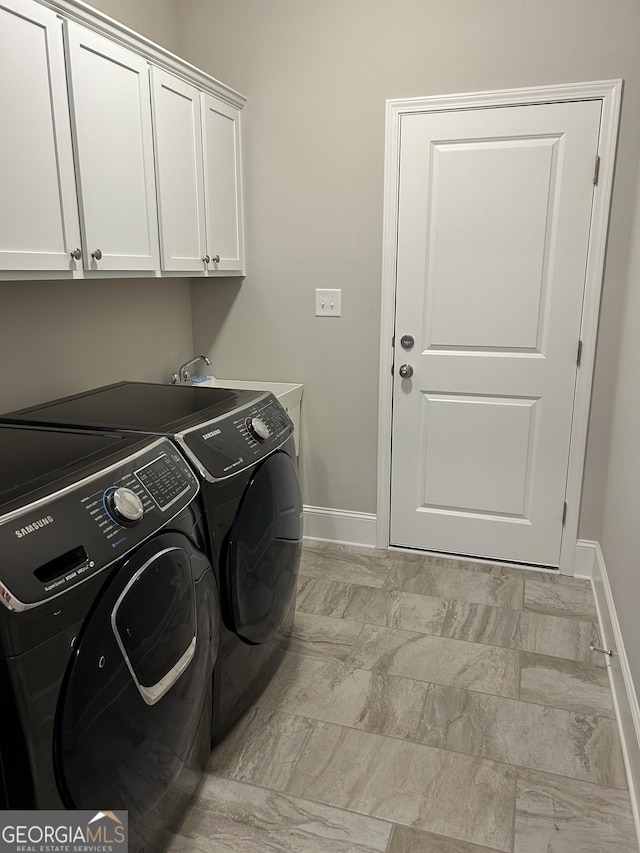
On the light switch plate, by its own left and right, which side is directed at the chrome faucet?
right

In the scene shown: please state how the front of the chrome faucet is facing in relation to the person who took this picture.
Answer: facing the viewer and to the right of the viewer

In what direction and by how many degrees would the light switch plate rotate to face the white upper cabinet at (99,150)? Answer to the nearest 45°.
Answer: approximately 45° to its right

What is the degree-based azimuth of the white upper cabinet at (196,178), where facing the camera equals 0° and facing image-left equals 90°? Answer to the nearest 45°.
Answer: approximately 315°

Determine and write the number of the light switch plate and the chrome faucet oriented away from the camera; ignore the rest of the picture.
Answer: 0

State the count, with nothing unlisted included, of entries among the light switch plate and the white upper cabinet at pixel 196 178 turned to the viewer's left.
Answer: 0

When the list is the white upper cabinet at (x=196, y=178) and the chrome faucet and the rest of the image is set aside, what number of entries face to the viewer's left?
0

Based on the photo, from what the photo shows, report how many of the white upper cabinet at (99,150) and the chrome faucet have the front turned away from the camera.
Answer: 0

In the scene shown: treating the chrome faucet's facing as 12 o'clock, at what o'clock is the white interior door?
The white interior door is roughly at 11 o'clock from the chrome faucet.

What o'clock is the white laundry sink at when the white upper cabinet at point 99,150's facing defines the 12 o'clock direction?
The white laundry sink is roughly at 9 o'clock from the white upper cabinet.

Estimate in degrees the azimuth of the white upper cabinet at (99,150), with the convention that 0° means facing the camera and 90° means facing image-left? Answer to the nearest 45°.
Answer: approximately 315°

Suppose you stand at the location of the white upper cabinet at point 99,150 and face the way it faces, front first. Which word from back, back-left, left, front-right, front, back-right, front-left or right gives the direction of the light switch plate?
left
